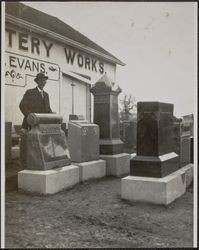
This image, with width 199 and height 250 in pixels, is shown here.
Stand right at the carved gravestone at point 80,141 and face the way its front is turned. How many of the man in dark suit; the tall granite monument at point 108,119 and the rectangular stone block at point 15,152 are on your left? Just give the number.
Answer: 1

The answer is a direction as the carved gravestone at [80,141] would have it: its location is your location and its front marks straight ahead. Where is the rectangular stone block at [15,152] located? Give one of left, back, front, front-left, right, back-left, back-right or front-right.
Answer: back-right

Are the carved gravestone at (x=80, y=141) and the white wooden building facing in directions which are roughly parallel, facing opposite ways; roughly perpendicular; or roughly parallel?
roughly parallel

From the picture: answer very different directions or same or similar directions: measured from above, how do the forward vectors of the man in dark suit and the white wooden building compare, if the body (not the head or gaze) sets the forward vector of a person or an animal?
same or similar directions

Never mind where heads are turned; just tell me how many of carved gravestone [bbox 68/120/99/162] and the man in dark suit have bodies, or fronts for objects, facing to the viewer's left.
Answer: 0

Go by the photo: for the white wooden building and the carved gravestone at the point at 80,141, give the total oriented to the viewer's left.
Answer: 0

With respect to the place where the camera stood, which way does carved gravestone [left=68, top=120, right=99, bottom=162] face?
facing the viewer and to the right of the viewer

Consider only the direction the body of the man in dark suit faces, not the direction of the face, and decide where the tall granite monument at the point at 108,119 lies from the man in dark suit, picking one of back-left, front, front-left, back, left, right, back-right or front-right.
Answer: left

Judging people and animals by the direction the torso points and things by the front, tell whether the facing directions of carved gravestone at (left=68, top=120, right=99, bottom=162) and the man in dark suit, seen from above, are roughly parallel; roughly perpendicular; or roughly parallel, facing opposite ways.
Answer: roughly parallel

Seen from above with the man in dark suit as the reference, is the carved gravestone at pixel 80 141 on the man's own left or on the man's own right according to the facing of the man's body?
on the man's own left
